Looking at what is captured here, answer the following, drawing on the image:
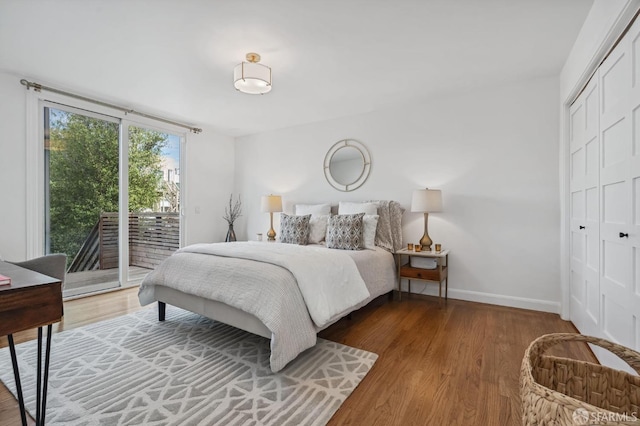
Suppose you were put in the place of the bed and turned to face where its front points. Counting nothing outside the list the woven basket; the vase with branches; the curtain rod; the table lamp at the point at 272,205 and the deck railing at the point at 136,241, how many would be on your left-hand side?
1

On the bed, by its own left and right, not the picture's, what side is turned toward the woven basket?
left

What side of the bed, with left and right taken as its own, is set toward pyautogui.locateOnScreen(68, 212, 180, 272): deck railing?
right

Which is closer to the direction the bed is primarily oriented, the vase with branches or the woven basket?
the woven basket

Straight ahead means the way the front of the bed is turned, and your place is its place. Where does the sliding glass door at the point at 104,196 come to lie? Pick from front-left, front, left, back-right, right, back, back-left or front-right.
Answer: right

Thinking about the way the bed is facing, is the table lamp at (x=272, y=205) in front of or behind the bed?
behind

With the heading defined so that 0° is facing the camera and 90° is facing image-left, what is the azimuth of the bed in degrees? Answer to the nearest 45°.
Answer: approximately 45°

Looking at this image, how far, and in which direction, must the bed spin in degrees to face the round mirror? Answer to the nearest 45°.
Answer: approximately 180°

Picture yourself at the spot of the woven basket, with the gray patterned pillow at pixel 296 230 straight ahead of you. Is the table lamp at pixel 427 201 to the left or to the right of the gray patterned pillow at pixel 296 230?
right

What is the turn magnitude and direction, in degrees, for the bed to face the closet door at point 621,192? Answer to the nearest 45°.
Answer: approximately 90° to its left

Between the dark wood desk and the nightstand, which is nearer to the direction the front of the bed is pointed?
the dark wood desk

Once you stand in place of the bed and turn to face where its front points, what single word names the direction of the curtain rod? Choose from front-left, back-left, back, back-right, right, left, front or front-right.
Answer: right

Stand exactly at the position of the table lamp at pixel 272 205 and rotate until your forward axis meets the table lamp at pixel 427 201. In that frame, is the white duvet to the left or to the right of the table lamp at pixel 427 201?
right

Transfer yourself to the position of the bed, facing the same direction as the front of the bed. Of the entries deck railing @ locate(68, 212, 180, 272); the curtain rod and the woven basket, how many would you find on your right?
2
